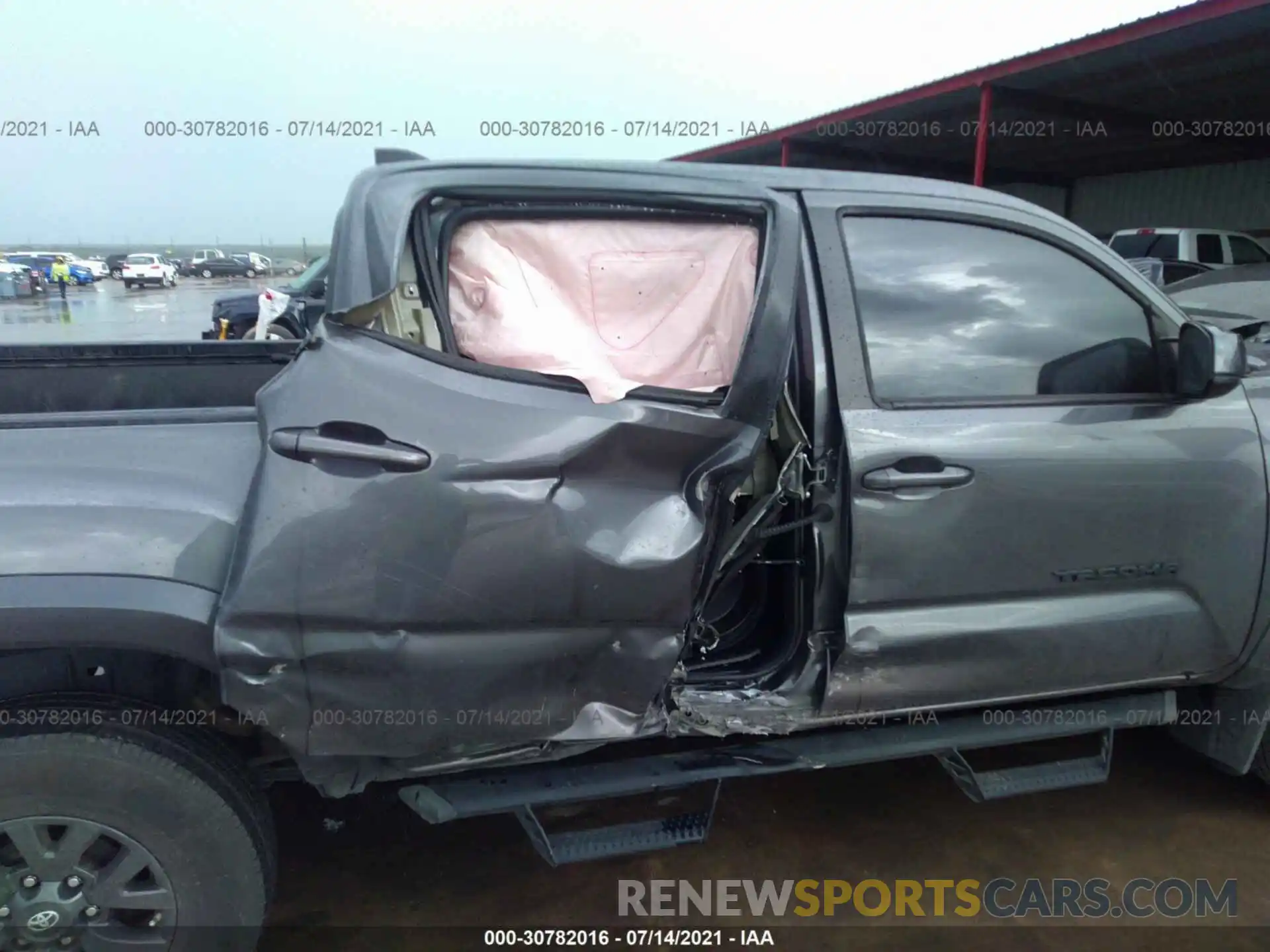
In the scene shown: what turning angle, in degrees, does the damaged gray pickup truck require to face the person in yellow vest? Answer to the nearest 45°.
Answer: approximately 135° to its left

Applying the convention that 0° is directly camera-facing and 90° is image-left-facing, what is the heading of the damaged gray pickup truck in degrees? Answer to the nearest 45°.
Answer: approximately 270°

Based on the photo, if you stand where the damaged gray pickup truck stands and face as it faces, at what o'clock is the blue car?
The blue car is roughly at 8 o'clock from the damaged gray pickup truck.

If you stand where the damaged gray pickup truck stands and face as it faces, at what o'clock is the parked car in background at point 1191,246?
The parked car in background is roughly at 10 o'clock from the damaged gray pickup truck.

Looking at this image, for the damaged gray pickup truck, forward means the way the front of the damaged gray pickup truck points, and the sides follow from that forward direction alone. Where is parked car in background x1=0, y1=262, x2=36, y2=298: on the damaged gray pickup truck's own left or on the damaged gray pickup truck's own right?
on the damaged gray pickup truck's own left

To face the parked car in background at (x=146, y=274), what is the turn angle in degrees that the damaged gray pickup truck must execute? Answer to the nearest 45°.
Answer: approximately 135° to its left

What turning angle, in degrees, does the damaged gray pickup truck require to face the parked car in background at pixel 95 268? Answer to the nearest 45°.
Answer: approximately 135° to its left

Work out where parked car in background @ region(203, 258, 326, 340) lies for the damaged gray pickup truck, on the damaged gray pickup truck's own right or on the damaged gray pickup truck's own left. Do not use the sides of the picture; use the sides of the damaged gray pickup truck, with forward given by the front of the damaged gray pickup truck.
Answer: on the damaged gray pickup truck's own left

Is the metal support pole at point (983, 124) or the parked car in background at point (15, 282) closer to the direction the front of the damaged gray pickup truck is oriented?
the metal support pole

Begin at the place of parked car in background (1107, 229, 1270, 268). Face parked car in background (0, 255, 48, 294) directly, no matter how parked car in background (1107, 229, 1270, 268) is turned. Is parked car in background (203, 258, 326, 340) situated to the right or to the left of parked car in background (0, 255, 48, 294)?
left
